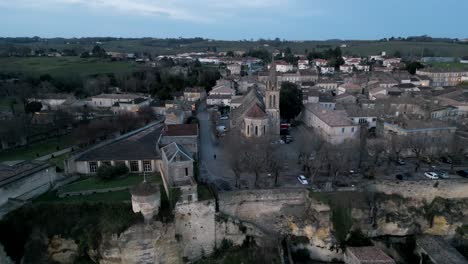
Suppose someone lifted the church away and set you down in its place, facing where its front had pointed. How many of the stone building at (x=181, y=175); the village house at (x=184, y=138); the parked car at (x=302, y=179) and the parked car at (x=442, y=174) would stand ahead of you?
0

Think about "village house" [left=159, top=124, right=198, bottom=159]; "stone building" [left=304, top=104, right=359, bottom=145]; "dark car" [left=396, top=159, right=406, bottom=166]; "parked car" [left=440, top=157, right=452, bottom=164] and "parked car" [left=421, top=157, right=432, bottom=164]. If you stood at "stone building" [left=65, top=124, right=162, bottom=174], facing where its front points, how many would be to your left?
5

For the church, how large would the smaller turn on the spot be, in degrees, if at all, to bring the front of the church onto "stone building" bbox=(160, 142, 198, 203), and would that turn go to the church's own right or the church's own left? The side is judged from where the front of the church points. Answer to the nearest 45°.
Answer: approximately 180°

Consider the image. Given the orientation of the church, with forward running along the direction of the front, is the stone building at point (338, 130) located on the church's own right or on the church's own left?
on the church's own right

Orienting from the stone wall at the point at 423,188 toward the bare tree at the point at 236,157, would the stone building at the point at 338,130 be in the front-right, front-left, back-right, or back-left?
front-right

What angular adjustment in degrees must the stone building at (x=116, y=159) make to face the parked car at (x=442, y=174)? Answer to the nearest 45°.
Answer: approximately 90° to its left

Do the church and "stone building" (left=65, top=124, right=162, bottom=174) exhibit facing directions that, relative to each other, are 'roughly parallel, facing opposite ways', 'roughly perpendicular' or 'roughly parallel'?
roughly parallel, facing opposite ways

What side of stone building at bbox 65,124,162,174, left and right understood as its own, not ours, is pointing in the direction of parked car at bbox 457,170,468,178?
left

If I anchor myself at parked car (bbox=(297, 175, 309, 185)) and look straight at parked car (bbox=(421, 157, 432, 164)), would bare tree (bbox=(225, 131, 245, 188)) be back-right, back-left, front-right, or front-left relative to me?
back-left

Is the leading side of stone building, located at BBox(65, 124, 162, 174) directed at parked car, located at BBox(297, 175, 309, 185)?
no

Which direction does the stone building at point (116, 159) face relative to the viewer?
toward the camera

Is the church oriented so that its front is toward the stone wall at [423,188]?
no
